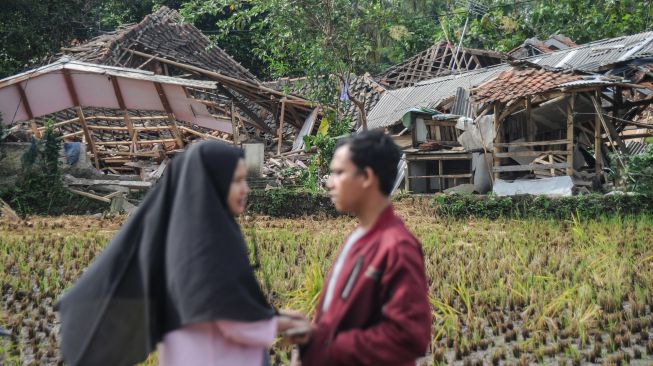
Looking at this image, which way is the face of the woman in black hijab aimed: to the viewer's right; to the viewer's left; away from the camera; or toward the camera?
to the viewer's right

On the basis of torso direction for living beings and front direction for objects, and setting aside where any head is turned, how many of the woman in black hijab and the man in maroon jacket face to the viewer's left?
1

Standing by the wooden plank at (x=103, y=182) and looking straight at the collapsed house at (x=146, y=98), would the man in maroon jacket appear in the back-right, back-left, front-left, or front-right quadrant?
back-right

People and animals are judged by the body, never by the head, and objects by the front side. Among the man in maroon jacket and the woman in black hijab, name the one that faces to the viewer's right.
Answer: the woman in black hijab

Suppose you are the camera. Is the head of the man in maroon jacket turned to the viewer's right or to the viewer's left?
to the viewer's left

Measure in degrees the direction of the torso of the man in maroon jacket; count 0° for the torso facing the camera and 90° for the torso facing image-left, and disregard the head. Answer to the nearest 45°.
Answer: approximately 90°

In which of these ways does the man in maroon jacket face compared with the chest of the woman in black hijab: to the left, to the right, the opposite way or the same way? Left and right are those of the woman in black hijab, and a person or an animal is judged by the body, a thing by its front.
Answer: the opposite way

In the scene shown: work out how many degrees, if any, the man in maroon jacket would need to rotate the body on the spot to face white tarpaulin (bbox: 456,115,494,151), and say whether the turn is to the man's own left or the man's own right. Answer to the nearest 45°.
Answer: approximately 90° to the man's own right

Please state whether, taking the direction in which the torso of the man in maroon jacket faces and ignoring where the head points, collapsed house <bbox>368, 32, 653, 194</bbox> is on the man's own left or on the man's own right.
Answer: on the man's own right

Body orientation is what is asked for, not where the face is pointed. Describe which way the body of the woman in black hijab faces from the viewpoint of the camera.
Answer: to the viewer's right

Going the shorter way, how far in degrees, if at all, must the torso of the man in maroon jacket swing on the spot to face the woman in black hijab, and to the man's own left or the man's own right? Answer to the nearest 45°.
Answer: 0° — they already face them
